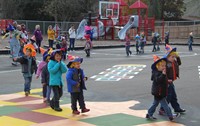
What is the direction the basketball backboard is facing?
toward the camera

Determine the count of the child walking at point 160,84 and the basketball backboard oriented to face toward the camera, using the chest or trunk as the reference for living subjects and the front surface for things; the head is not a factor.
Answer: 1

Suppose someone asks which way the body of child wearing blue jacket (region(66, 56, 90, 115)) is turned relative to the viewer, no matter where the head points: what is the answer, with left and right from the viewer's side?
facing the viewer and to the right of the viewer

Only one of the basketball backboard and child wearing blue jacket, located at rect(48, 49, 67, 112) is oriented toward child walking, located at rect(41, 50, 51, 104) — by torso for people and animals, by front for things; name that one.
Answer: the basketball backboard

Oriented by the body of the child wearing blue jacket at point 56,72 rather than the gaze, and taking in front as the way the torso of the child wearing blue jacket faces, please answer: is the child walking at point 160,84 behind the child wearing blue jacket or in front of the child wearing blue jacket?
in front

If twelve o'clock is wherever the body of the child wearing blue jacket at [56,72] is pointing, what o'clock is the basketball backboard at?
The basketball backboard is roughly at 8 o'clock from the child wearing blue jacket.

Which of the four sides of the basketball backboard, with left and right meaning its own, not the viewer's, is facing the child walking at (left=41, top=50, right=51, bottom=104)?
front

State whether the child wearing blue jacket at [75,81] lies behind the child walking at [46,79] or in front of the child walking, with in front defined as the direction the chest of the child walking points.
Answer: in front

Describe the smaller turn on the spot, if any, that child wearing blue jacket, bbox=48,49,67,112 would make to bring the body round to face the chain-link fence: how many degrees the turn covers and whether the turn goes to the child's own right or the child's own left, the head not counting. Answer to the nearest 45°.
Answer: approximately 135° to the child's own left
